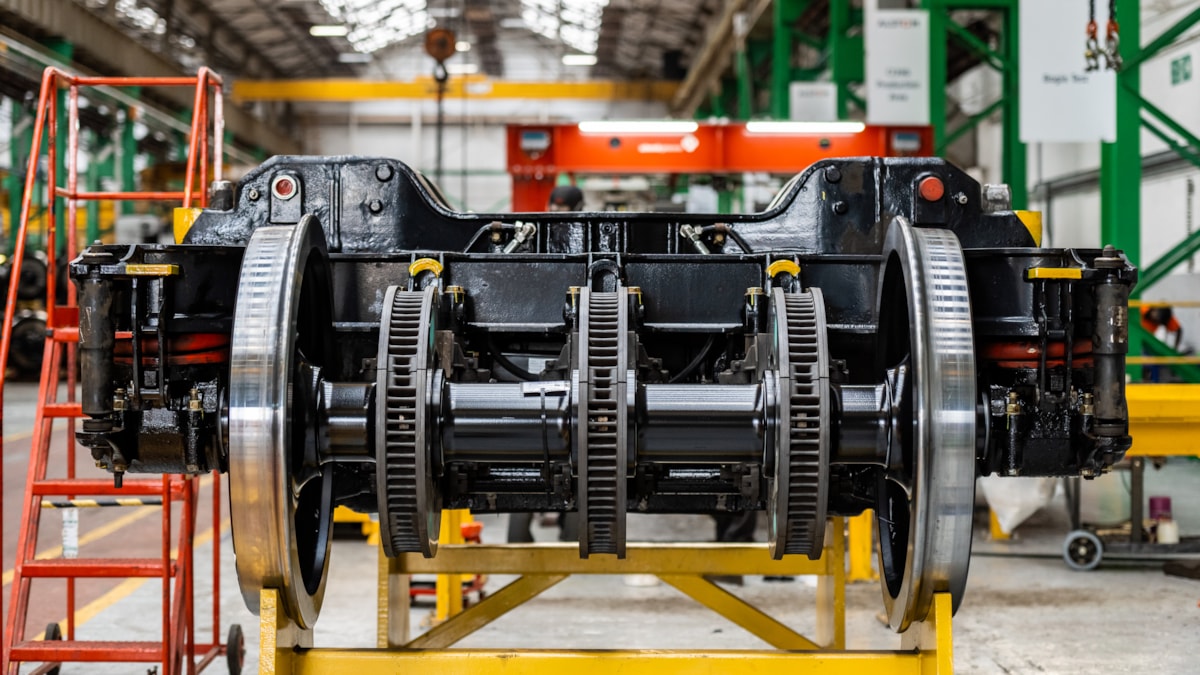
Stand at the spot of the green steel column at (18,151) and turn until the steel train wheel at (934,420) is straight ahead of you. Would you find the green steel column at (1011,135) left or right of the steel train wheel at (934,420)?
left

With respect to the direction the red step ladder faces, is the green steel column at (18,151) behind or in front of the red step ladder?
behind

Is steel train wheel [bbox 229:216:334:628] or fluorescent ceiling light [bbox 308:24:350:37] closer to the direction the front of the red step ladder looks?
the steel train wheel

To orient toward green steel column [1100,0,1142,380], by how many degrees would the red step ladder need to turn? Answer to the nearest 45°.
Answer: approximately 90° to its left

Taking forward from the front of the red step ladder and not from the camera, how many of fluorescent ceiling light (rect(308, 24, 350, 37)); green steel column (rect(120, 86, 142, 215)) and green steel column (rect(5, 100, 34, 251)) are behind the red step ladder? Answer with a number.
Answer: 3

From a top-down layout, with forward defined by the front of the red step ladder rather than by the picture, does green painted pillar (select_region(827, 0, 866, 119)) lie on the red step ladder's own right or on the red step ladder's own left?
on the red step ladder's own left

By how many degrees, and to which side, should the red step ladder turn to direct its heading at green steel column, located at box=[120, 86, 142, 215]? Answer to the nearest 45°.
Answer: approximately 180°

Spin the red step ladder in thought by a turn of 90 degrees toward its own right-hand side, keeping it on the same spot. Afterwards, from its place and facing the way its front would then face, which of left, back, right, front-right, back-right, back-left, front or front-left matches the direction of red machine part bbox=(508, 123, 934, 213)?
back-right

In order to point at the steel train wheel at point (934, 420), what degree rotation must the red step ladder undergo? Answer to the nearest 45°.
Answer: approximately 45° to its left

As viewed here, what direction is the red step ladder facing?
toward the camera

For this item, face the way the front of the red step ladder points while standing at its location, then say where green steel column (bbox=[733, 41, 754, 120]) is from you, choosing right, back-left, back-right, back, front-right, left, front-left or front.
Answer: back-left

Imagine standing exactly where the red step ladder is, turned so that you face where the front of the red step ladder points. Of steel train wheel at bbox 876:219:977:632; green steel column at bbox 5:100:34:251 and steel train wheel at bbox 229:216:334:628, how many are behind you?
1

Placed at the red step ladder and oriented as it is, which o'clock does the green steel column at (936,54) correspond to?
The green steel column is roughly at 8 o'clock from the red step ladder.

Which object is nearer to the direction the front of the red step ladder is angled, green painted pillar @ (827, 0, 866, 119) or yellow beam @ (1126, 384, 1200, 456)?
the yellow beam

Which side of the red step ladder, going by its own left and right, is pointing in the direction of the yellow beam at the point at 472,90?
back

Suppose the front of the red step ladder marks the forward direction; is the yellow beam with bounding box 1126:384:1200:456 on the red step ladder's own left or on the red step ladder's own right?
on the red step ladder's own left

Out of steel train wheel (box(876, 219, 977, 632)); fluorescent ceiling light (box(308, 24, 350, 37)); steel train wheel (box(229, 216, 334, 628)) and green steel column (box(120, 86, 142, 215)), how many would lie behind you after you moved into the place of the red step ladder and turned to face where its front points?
2
